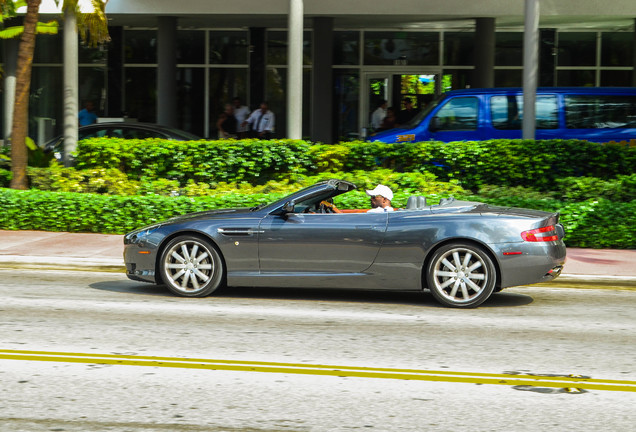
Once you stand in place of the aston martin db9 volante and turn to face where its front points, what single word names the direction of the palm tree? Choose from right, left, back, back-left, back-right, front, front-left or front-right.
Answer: front-right

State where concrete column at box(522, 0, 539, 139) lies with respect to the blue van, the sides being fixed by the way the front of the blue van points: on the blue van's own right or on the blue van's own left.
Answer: on the blue van's own left

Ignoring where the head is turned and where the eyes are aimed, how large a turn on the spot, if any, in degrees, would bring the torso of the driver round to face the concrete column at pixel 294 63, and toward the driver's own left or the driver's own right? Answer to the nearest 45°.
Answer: approximately 90° to the driver's own right

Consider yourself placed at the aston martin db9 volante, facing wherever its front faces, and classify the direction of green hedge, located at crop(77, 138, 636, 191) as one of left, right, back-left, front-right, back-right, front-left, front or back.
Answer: right

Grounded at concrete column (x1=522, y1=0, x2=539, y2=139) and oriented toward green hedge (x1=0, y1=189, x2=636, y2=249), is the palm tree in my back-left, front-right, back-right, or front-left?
front-right

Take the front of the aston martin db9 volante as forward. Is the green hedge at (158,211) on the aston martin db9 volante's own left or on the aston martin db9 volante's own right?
on the aston martin db9 volante's own right

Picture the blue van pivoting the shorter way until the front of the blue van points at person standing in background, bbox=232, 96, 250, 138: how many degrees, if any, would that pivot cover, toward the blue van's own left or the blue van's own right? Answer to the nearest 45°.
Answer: approximately 45° to the blue van's own right

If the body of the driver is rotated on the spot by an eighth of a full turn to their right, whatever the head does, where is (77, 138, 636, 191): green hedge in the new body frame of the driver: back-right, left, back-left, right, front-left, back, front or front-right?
front-right

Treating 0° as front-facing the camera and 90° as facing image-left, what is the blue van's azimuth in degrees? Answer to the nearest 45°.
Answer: approximately 90°

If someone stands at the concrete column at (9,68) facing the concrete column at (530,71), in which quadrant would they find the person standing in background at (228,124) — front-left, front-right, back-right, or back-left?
front-left

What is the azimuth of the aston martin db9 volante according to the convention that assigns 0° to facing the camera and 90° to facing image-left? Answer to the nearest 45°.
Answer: approximately 90°

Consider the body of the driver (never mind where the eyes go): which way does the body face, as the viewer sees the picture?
to the viewer's left

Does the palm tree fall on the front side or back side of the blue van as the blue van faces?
on the front side
